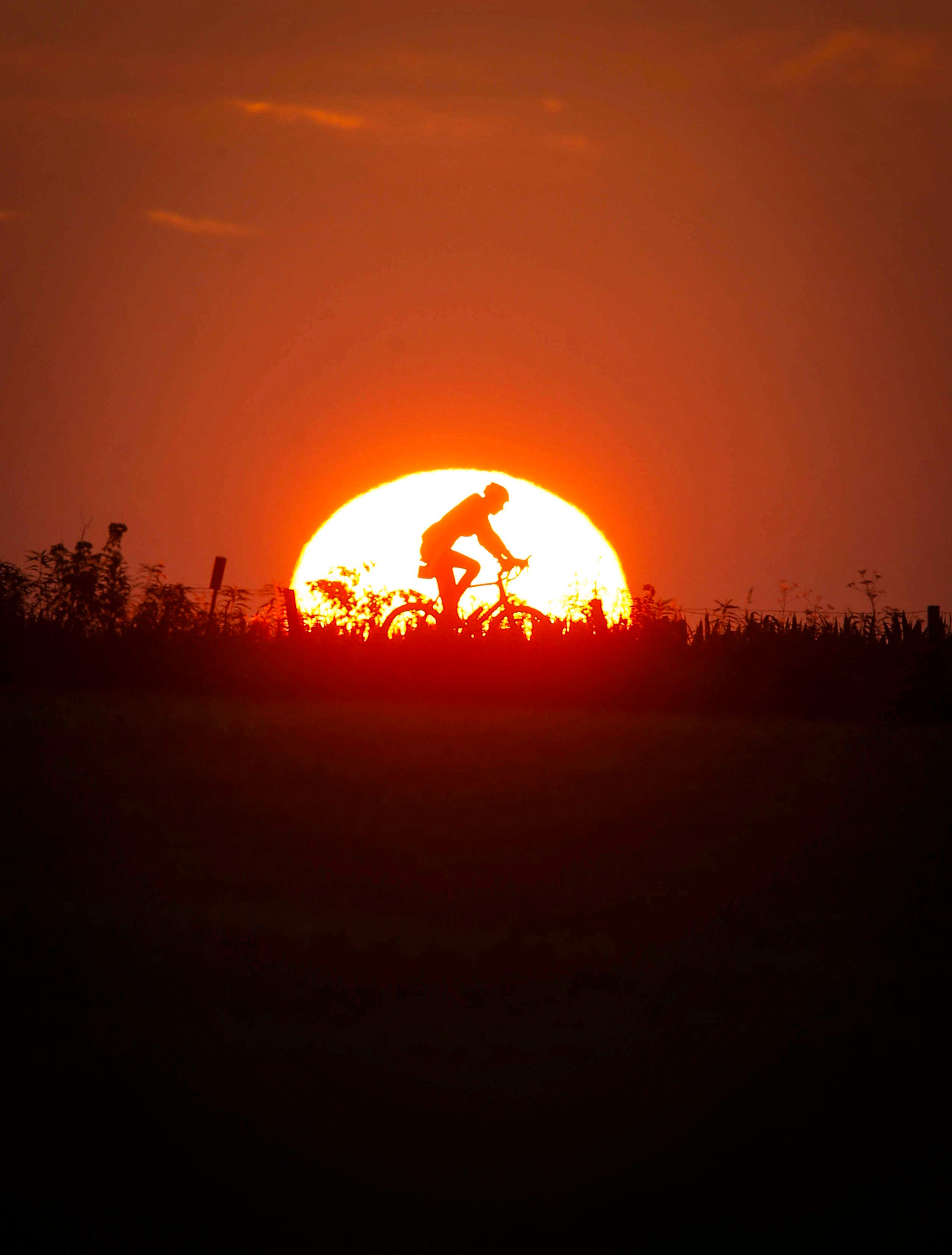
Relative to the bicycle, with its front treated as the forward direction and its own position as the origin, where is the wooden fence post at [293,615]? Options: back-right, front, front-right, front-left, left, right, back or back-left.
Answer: back

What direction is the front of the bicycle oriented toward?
to the viewer's right

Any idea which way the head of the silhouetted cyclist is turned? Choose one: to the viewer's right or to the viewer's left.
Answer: to the viewer's right

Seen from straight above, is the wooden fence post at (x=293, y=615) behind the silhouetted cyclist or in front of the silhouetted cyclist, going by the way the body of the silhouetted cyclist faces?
behind

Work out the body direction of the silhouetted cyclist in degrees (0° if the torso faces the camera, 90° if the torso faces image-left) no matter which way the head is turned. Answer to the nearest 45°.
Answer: approximately 270°

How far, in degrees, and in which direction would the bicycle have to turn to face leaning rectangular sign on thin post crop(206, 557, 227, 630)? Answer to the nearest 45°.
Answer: approximately 180°
